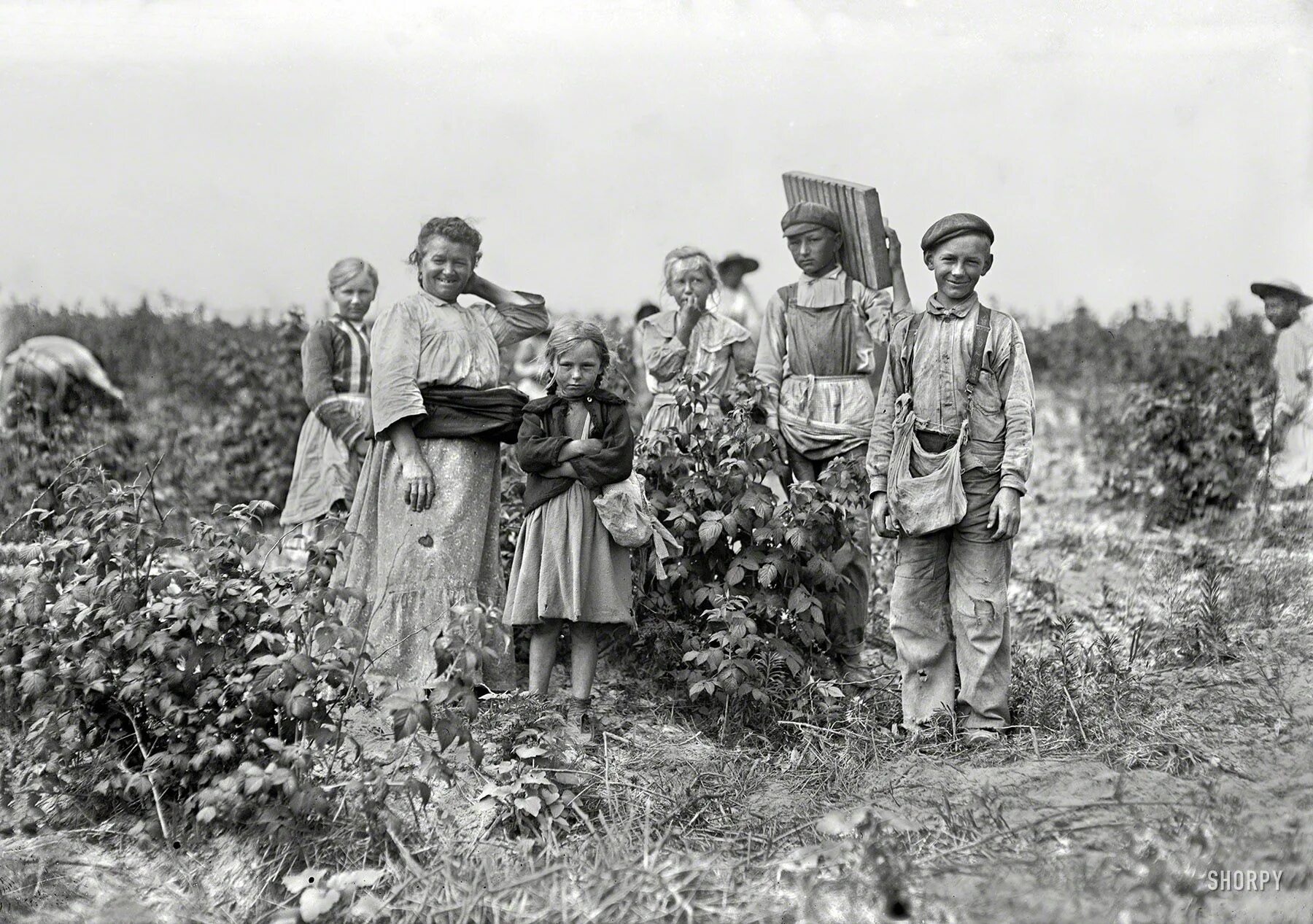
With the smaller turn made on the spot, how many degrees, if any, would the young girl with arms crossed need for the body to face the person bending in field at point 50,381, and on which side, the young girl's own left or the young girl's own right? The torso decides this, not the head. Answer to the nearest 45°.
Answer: approximately 135° to the young girl's own right

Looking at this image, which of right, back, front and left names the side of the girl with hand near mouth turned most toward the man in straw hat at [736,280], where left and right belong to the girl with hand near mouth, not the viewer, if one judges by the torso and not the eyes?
back

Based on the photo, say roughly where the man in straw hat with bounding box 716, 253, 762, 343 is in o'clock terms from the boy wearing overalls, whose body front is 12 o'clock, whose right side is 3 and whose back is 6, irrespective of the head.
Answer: The man in straw hat is roughly at 5 o'clock from the boy wearing overalls.

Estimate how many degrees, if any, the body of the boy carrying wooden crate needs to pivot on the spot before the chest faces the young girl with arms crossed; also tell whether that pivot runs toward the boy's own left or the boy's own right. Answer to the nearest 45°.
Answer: approximately 45° to the boy's own right

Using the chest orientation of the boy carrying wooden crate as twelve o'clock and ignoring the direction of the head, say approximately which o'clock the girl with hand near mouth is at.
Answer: The girl with hand near mouth is roughly at 4 o'clock from the boy carrying wooden crate.

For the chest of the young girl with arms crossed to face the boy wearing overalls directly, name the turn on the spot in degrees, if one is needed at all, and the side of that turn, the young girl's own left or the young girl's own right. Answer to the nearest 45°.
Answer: approximately 90° to the young girl's own left

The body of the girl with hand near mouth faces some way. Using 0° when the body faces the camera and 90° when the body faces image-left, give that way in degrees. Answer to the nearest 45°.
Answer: approximately 0°
